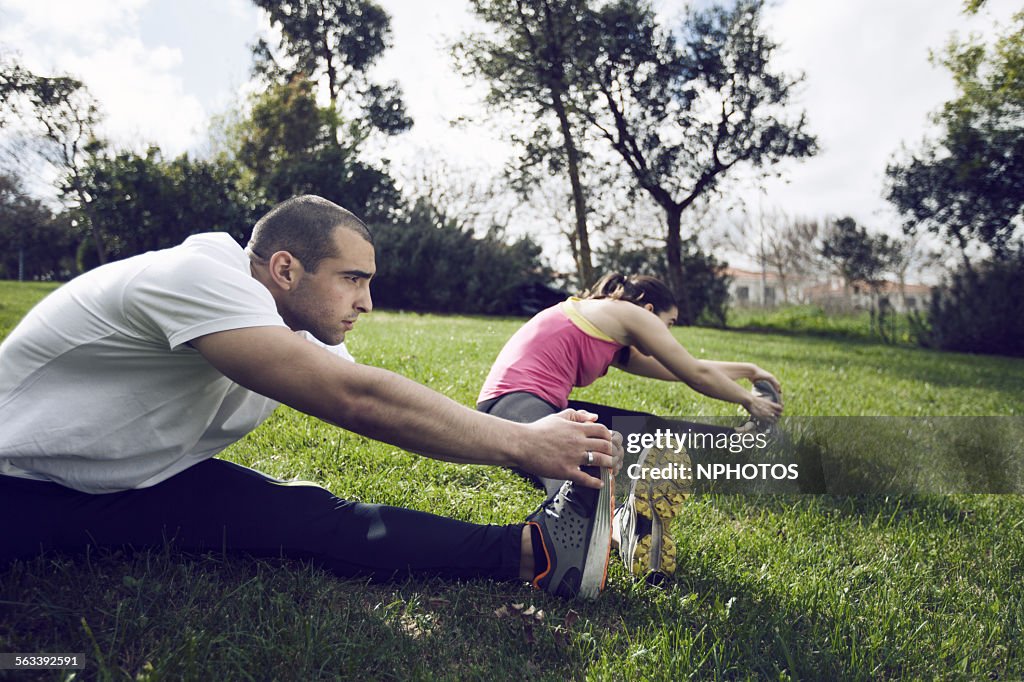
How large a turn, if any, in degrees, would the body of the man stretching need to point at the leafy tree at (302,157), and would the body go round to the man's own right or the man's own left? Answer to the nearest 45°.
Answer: approximately 90° to the man's own left

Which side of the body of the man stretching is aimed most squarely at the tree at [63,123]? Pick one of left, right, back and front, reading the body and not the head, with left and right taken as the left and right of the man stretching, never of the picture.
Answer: left

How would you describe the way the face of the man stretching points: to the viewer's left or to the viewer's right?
to the viewer's right

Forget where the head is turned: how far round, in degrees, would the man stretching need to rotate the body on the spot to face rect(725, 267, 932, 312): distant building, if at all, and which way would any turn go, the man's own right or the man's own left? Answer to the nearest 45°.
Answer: approximately 45° to the man's own left

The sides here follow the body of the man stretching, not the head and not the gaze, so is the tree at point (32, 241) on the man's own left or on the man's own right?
on the man's own left

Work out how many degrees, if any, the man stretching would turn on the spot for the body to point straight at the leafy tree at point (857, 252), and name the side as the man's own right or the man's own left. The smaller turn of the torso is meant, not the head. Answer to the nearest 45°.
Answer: approximately 45° to the man's own left

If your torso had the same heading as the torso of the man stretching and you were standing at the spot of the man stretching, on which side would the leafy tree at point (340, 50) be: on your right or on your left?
on your left

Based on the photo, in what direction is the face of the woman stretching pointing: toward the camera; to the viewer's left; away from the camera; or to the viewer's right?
to the viewer's right

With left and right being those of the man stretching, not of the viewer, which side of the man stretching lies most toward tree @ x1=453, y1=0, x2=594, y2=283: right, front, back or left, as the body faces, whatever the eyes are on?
left

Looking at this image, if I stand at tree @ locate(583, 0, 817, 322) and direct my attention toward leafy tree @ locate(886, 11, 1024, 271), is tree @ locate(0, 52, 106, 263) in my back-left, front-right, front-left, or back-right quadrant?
back-right

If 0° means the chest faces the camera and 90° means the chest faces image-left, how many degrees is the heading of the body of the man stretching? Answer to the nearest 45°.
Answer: approximately 270°

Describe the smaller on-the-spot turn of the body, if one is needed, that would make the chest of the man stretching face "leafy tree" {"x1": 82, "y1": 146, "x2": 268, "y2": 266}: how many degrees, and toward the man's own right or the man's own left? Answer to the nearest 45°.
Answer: approximately 90° to the man's own left

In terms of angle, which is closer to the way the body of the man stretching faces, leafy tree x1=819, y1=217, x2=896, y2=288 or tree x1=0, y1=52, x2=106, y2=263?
the leafy tree
